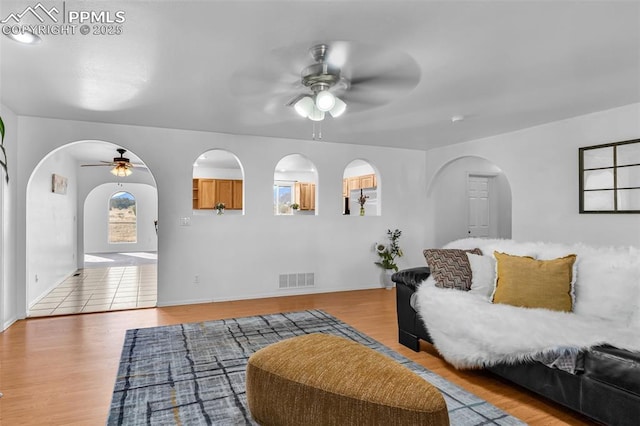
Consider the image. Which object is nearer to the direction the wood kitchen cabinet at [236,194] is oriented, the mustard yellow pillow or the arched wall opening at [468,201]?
the mustard yellow pillow

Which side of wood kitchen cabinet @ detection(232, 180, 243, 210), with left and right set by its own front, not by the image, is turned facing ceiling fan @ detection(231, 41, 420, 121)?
front

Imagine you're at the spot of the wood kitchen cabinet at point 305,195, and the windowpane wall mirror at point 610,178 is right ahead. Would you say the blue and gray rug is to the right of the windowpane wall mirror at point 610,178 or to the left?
right

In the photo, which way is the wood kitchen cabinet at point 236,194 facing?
toward the camera

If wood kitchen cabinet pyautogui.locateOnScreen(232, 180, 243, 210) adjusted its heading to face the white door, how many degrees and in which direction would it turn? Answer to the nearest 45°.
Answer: approximately 45° to its left

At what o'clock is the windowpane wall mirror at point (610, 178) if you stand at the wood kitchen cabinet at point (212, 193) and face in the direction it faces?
The windowpane wall mirror is roughly at 11 o'clock from the wood kitchen cabinet.

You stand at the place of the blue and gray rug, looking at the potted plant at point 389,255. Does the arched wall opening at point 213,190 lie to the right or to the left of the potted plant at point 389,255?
left

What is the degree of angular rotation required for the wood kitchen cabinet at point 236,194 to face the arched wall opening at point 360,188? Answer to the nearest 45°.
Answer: approximately 45° to its left

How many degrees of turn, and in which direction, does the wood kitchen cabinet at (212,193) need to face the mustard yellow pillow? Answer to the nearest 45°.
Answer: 0° — it already faces it

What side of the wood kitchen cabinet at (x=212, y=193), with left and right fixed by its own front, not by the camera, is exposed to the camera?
front

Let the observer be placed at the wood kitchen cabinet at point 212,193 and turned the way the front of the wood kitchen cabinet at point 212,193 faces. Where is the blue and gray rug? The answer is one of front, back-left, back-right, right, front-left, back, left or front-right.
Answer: front

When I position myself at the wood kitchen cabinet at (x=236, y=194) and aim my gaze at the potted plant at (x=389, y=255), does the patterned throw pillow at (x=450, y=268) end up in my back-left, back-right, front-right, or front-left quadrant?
front-right

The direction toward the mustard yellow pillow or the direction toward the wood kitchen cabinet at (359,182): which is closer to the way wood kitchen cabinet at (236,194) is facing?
the mustard yellow pillow

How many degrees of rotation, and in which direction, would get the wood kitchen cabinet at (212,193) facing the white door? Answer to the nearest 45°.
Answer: approximately 45° to its left

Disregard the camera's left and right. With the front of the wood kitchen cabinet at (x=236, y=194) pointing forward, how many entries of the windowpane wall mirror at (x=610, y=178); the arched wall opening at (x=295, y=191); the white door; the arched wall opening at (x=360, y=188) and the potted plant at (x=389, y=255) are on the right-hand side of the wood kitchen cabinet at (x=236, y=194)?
0

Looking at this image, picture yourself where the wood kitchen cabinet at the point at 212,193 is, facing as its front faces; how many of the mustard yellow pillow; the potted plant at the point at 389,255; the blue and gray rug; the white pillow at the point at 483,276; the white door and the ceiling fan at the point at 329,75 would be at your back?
0

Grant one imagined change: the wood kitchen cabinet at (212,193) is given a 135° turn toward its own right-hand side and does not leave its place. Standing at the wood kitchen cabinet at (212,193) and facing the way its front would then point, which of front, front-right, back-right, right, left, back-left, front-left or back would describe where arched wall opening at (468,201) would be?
back

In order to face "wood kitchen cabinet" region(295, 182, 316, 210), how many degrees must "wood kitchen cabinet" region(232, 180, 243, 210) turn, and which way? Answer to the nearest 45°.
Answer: approximately 90° to its left

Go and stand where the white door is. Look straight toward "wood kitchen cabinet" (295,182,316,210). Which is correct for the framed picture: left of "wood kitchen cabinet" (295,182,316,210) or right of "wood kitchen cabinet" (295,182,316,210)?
left
